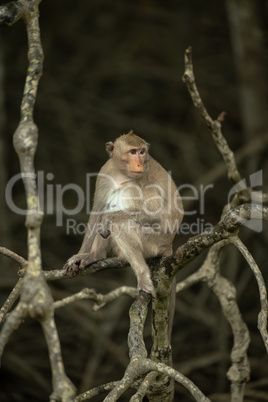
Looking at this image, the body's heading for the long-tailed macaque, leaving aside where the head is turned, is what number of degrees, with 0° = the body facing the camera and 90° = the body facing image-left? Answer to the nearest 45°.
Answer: approximately 45°
